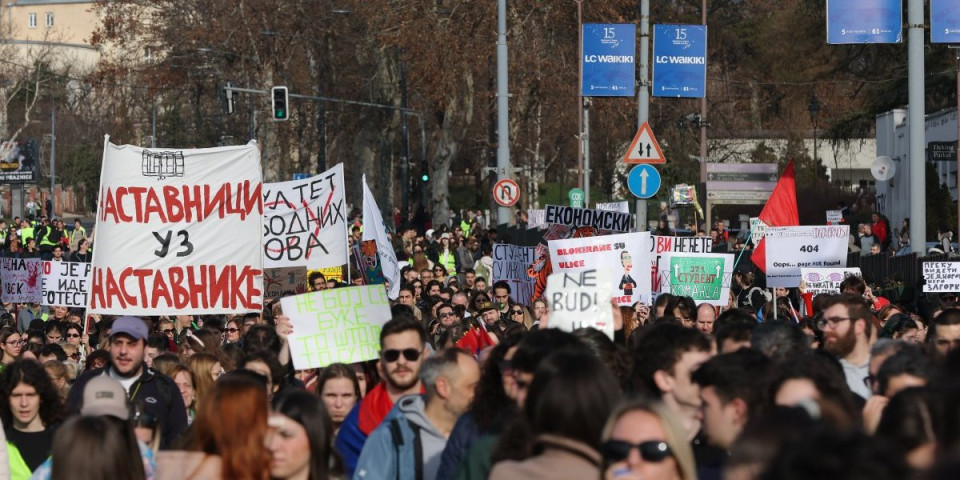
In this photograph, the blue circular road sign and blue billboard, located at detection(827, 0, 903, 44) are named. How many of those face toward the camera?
2

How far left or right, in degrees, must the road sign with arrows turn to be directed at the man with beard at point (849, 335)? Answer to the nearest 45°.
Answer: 0° — it already faces them

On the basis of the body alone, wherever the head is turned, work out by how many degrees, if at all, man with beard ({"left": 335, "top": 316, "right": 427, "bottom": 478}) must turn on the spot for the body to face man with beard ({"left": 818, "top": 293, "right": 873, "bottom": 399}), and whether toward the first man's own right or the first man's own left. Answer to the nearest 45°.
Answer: approximately 90° to the first man's own left

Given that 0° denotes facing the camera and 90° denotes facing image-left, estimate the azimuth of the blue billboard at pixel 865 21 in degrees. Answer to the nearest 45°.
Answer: approximately 0°

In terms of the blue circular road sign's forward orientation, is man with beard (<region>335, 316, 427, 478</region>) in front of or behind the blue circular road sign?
in front

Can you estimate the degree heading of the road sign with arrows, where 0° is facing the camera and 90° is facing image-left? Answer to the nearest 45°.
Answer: approximately 0°

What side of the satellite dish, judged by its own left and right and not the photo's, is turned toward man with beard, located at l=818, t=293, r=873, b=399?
front

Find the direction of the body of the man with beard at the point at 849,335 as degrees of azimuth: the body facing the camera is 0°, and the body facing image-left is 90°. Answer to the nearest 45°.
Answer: approximately 45°

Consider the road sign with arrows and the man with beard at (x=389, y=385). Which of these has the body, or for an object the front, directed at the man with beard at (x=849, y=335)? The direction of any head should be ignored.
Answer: the road sign with arrows
